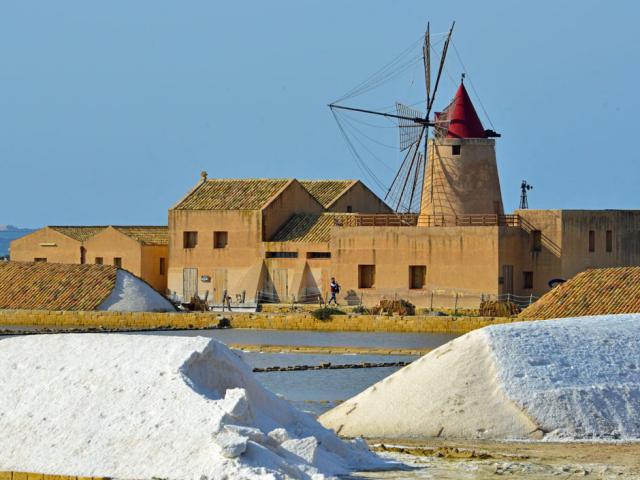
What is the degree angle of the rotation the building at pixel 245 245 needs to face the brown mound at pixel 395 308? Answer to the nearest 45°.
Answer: approximately 45° to its left

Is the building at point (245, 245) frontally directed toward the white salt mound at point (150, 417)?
yes

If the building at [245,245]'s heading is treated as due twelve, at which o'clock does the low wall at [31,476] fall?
The low wall is roughly at 12 o'clock from the building.

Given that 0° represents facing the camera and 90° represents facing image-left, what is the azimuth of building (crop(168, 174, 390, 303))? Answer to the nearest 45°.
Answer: approximately 0°

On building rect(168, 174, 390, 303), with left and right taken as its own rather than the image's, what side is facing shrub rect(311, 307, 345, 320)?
front

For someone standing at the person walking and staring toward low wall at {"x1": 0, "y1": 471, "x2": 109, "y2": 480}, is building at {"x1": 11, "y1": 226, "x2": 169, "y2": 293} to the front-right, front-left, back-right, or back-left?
back-right

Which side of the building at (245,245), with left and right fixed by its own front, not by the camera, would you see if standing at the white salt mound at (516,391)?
front

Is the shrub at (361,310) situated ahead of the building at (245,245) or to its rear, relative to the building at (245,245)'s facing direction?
ahead

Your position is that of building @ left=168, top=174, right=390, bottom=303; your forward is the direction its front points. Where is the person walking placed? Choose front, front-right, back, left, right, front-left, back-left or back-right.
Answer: front-left
